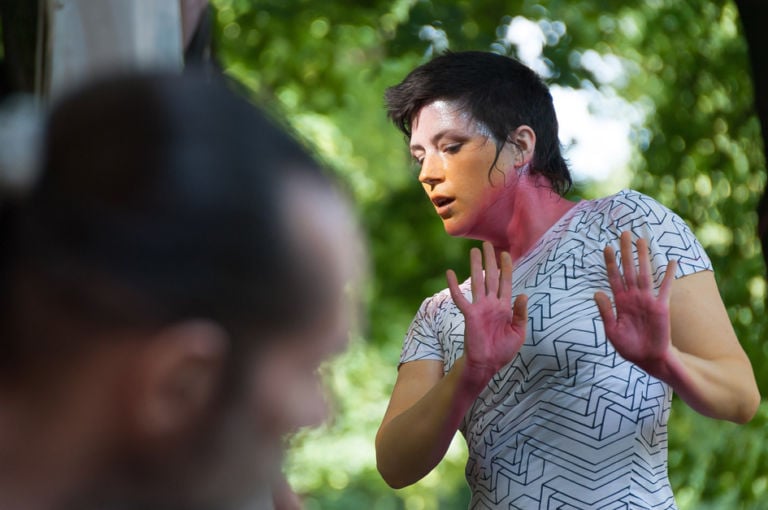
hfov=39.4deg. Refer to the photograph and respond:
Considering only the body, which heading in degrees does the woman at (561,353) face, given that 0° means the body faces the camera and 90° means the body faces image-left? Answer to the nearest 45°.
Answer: approximately 45°
